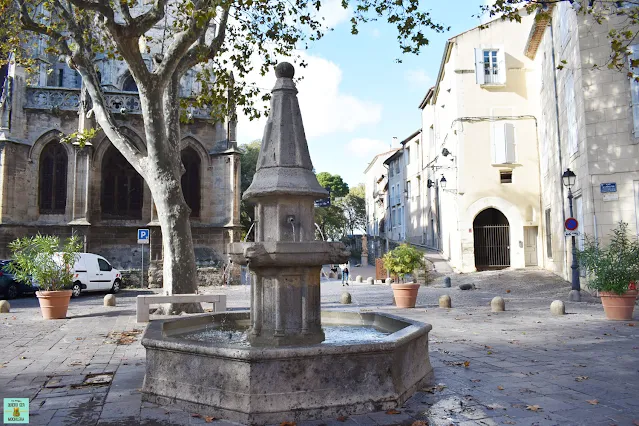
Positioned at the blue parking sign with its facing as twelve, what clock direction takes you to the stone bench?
The stone bench is roughly at 12 o'clock from the blue parking sign.

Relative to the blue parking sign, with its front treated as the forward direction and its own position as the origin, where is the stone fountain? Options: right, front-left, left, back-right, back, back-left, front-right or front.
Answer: front

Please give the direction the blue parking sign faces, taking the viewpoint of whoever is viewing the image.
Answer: facing the viewer

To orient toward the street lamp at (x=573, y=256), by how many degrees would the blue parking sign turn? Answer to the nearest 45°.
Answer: approximately 45° to its left

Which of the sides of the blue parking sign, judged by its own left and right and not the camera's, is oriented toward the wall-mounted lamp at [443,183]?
left

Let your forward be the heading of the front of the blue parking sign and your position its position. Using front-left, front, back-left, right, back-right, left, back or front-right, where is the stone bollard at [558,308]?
front-left

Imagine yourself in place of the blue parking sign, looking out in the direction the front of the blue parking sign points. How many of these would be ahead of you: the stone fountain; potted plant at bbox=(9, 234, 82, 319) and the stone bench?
3

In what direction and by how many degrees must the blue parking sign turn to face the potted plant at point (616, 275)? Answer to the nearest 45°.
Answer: approximately 45° to its left
